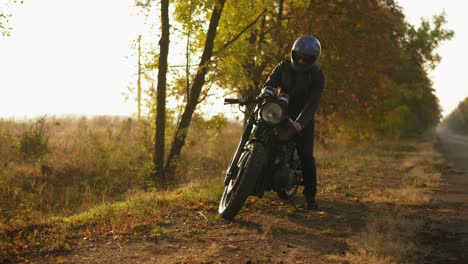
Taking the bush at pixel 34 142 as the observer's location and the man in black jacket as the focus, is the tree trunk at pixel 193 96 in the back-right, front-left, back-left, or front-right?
front-left

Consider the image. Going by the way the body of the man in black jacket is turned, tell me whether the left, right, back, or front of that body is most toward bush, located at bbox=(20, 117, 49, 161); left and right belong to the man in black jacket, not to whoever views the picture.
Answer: right

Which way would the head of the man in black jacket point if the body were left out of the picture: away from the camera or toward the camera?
toward the camera

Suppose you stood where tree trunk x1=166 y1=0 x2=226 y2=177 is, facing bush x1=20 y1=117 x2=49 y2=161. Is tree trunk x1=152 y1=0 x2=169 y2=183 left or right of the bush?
left

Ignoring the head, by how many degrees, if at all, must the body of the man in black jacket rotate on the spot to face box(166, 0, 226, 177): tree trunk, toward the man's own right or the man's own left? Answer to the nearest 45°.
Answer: approximately 90° to the man's own right

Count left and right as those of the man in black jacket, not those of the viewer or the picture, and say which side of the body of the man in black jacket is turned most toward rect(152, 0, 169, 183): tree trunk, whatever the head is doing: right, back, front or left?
right

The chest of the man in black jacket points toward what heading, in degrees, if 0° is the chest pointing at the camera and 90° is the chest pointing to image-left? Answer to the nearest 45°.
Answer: approximately 45°

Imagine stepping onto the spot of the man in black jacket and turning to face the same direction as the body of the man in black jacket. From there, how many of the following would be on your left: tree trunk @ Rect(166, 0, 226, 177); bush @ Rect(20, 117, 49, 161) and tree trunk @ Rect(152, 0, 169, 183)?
0
